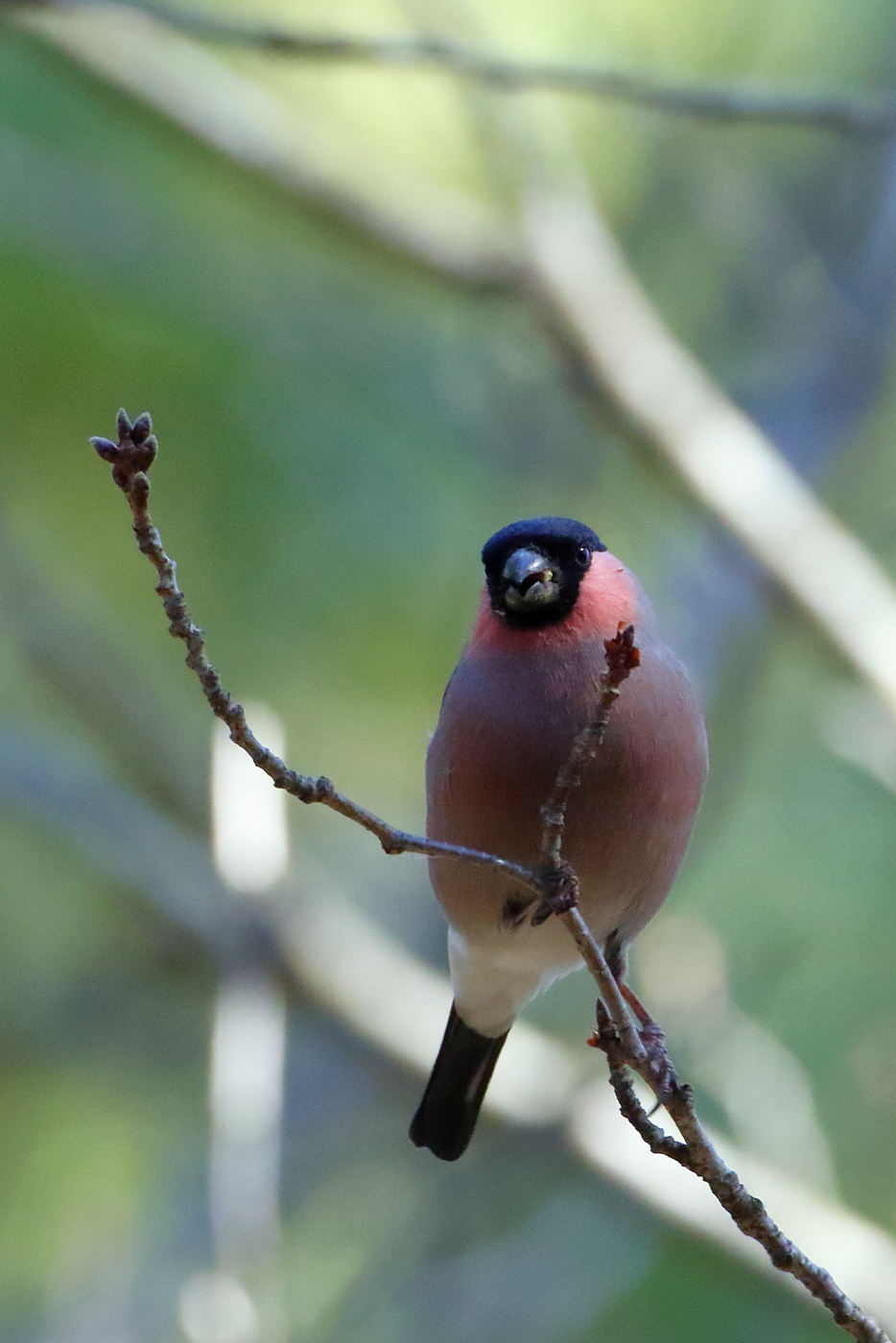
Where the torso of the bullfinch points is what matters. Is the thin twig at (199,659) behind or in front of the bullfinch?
in front

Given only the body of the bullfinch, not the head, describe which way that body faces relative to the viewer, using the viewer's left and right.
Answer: facing the viewer
